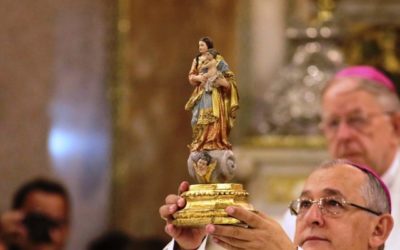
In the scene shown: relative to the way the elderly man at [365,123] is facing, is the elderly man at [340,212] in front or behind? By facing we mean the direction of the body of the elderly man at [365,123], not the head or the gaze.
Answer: in front

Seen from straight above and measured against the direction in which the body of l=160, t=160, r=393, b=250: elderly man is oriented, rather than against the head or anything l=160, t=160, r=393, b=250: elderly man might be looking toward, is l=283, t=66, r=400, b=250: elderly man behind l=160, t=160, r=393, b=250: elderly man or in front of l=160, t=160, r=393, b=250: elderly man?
behind

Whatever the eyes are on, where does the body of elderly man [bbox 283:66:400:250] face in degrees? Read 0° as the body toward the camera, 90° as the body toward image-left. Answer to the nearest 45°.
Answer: approximately 45°

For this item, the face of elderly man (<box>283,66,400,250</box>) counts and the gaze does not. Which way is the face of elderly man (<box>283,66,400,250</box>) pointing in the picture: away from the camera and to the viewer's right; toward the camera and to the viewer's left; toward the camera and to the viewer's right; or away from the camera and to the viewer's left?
toward the camera and to the viewer's left

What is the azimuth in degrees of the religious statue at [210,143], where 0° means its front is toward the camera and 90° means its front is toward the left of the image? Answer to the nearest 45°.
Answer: approximately 45°
